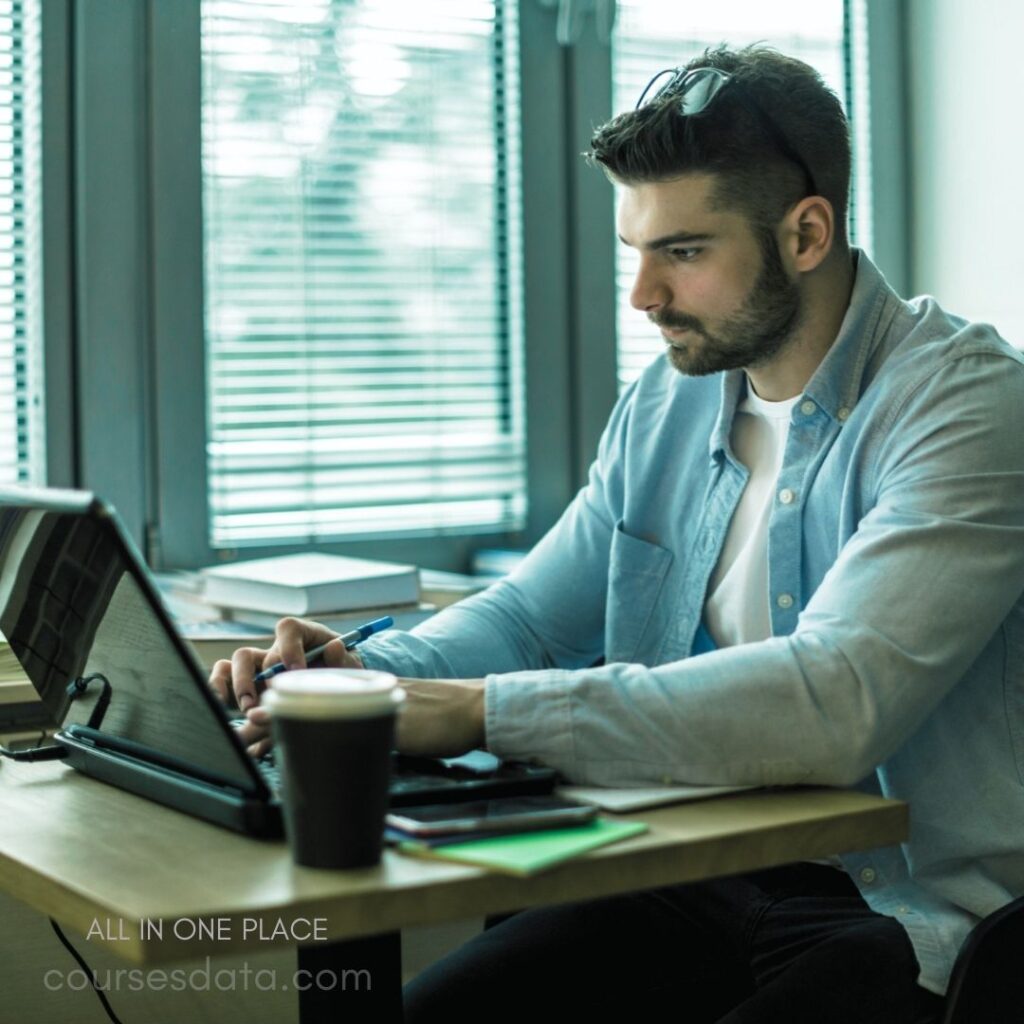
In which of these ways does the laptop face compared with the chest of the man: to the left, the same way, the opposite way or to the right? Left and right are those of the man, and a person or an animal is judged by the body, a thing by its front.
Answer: the opposite way

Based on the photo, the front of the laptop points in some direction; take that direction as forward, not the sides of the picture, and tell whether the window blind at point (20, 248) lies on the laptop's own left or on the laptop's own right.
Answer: on the laptop's own left

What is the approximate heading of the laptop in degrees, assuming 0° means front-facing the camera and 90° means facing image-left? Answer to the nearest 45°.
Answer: approximately 225°
